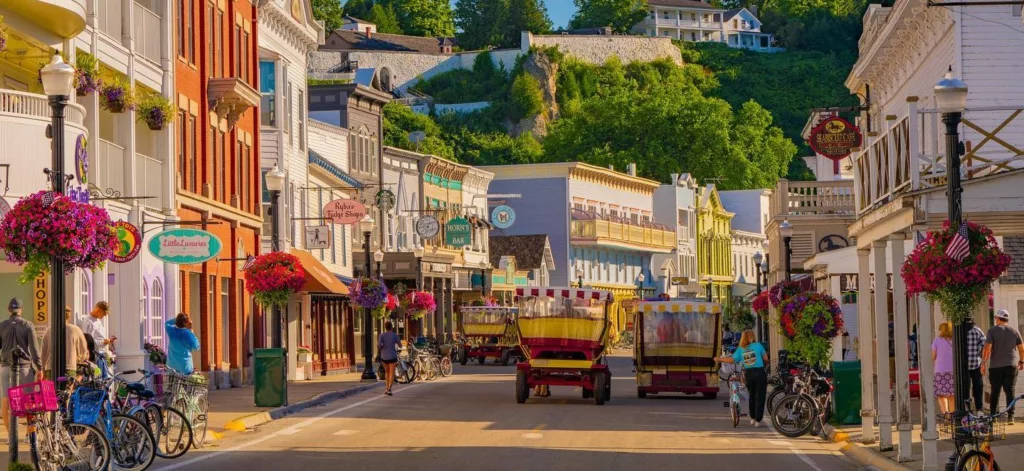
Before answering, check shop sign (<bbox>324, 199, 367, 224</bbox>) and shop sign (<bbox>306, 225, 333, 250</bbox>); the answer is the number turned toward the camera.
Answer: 2

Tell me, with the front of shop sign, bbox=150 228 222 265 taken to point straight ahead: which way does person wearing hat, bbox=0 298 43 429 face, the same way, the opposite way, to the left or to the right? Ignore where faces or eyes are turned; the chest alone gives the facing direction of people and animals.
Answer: the opposite way

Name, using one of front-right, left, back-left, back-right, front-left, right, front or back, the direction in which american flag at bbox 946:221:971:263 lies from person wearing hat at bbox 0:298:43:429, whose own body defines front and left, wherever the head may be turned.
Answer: back-right

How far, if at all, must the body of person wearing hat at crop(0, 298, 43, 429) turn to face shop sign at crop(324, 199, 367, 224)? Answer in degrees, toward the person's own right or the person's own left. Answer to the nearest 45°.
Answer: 0° — they already face it

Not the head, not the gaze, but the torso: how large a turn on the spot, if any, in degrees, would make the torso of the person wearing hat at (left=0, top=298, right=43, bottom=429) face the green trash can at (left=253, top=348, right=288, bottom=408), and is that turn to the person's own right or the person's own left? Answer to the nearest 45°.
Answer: approximately 45° to the person's own right
